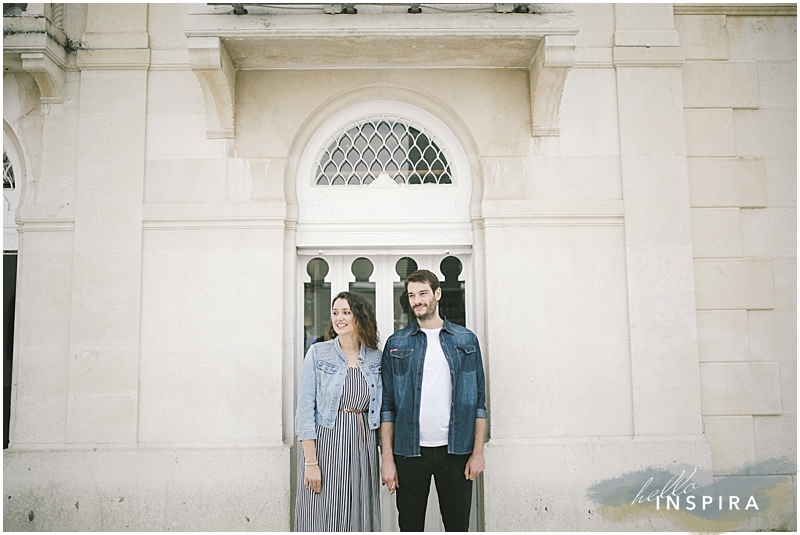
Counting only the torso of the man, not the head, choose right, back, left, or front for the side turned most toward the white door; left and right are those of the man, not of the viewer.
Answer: back

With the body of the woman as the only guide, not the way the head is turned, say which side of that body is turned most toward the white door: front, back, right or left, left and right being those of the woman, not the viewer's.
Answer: back

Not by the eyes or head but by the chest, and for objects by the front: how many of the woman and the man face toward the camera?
2

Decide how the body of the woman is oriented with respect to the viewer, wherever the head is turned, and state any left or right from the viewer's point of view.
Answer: facing the viewer
